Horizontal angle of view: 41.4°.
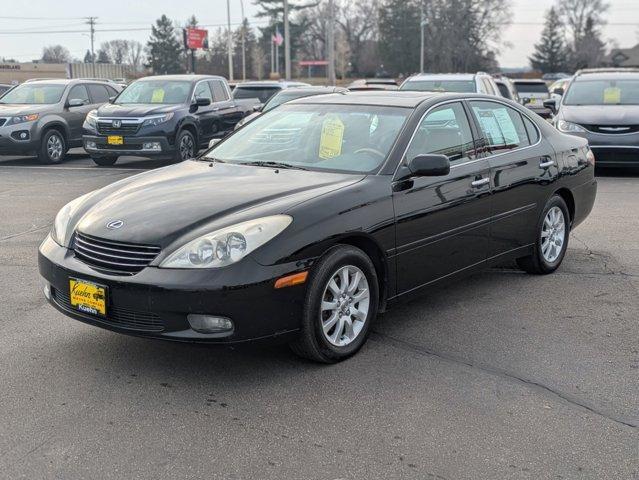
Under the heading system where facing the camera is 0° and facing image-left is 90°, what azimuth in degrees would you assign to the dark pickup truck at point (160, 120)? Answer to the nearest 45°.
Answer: approximately 45°

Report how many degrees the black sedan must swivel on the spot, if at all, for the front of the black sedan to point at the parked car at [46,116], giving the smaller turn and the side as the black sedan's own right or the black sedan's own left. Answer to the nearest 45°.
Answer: approximately 90° to the black sedan's own right

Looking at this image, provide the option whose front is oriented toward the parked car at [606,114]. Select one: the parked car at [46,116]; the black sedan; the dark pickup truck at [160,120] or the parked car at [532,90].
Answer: the parked car at [532,90]

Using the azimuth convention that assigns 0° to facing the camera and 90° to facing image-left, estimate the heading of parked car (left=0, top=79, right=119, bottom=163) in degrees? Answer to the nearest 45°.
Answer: approximately 45°

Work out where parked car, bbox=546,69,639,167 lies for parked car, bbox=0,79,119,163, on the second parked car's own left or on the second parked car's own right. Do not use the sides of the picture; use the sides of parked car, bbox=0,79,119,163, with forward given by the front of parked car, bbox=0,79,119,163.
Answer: on the second parked car's own left

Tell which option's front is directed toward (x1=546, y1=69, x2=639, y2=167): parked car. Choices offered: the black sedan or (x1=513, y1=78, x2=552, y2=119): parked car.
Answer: (x1=513, y1=78, x2=552, y2=119): parked car
